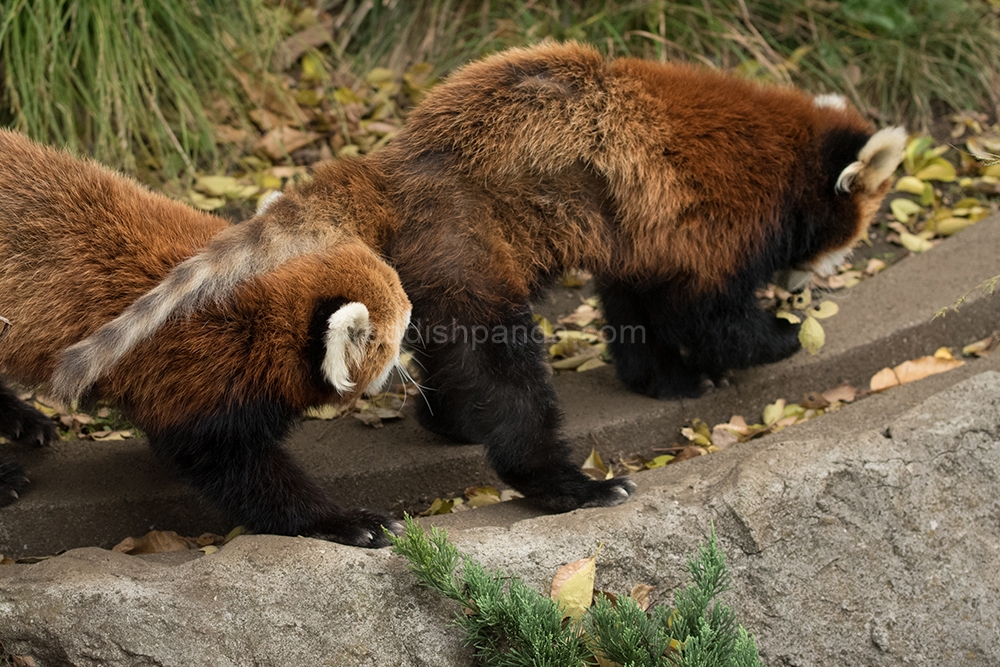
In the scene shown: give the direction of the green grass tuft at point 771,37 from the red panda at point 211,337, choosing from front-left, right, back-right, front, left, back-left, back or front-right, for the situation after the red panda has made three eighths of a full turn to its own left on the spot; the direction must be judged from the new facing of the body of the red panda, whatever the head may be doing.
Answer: right

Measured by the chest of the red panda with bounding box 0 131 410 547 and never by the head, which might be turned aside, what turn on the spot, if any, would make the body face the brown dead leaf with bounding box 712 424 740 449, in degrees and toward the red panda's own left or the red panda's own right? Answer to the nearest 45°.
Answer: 0° — it already faces it

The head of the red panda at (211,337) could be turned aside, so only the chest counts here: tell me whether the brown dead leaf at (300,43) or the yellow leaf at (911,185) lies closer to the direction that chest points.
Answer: the yellow leaf

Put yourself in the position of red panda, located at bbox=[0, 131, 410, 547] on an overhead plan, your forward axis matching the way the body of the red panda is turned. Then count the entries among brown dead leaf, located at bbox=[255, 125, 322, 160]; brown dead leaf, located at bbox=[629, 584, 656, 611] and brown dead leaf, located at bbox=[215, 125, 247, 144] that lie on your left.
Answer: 2

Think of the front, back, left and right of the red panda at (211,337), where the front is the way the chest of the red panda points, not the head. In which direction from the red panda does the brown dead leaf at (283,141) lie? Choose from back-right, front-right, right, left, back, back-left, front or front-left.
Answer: left

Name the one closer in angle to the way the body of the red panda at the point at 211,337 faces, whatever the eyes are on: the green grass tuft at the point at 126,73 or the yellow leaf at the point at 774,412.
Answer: the yellow leaf

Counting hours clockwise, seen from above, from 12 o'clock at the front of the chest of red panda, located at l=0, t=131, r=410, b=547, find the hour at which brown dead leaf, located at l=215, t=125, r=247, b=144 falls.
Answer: The brown dead leaf is roughly at 9 o'clock from the red panda.

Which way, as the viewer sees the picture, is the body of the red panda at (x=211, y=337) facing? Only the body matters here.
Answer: to the viewer's right

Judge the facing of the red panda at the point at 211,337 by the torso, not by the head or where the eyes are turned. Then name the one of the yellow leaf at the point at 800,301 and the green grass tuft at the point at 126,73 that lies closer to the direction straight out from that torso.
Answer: the yellow leaf

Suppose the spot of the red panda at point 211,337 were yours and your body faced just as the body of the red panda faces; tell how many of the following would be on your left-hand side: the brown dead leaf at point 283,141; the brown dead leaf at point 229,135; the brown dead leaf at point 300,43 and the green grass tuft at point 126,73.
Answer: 4

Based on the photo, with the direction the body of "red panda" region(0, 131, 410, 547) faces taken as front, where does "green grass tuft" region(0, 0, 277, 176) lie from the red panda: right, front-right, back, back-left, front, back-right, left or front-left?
left

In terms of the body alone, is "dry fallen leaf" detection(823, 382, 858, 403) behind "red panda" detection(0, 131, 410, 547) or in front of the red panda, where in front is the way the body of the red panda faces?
in front

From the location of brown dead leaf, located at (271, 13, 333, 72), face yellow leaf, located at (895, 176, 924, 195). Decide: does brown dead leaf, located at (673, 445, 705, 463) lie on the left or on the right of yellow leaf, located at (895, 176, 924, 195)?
right

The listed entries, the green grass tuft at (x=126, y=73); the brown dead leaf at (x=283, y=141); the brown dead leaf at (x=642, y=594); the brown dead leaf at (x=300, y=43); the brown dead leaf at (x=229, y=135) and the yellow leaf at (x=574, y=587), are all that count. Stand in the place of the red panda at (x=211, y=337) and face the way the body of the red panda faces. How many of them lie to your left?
4
